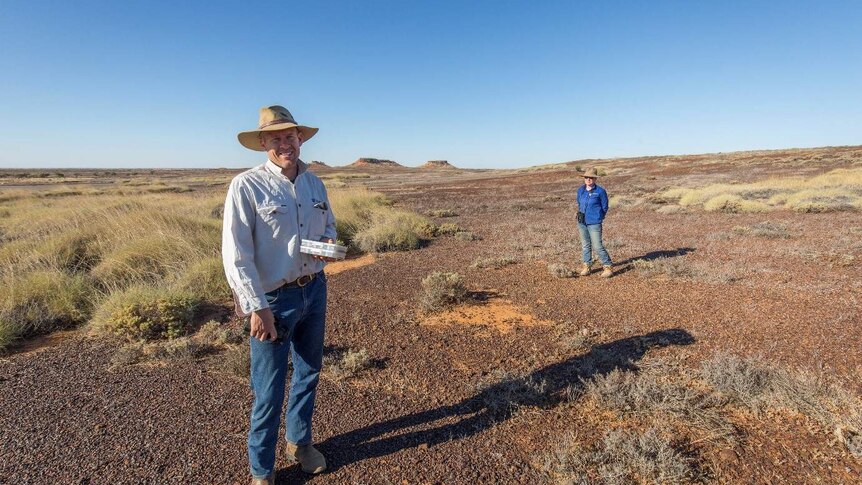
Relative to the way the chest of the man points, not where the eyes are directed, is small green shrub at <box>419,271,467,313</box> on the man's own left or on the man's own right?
on the man's own left

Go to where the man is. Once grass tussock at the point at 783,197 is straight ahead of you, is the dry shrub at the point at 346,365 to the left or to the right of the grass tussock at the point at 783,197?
left

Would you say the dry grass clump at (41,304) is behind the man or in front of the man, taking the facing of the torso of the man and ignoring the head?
behind

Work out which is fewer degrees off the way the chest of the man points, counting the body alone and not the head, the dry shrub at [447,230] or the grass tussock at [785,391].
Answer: the grass tussock

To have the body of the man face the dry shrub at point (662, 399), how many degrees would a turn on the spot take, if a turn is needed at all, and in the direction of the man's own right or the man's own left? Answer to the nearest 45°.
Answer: approximately 45° to the man's own left

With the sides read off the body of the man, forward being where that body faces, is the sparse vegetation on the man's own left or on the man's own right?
on the man's own left

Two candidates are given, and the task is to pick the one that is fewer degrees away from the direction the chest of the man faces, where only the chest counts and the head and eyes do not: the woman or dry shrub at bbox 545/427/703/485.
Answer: the dry shrub

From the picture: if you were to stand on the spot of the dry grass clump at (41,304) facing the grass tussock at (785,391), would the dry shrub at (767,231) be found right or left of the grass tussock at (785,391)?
left

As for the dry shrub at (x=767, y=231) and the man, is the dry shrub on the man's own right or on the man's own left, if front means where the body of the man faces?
on the man's own left

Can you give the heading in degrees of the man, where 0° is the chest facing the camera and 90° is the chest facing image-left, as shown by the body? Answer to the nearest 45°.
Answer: approximately 315°

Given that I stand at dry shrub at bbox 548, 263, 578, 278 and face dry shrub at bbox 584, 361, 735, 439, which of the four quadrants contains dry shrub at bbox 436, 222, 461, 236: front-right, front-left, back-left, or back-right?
back-right
